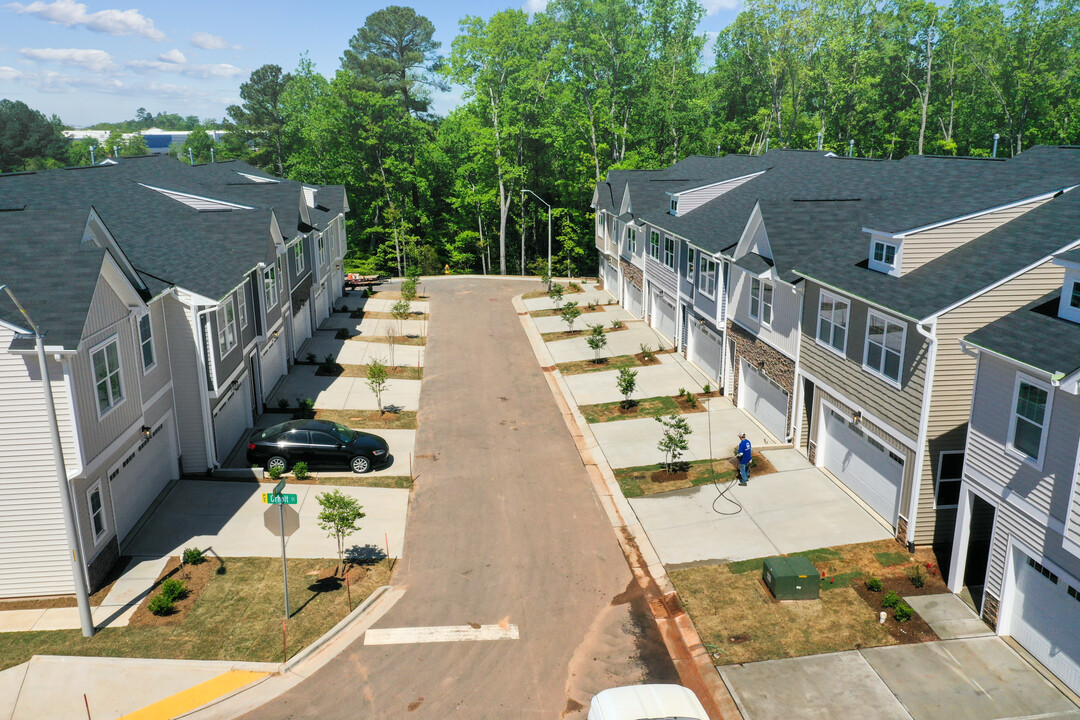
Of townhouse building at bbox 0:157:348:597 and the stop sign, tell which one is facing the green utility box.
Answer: the townhouse building

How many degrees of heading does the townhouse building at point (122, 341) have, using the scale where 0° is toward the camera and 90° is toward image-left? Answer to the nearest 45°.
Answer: approximately 315°

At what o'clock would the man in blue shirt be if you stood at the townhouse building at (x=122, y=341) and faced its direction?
The man in blue shirt is roughly at 11 o'clock from the townhouse building.

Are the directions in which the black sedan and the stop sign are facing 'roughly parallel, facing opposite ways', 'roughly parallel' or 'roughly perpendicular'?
roughly perpendicular

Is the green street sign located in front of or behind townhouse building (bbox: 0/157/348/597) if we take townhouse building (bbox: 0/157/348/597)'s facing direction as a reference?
in front

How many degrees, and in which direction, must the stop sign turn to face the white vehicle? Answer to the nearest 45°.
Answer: approximately 135° to its right

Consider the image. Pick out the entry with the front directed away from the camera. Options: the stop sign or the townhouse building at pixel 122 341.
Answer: the stop sign

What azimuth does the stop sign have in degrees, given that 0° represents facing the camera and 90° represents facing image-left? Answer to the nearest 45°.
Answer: approximately 180°

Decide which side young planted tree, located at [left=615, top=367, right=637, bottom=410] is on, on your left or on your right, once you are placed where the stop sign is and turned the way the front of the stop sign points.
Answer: on your right

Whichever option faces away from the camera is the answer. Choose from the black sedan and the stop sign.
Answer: the stop sign

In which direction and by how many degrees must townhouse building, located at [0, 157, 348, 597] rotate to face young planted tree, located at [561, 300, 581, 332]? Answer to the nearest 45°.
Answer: approximately 90° to its left

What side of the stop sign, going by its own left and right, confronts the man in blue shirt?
right
